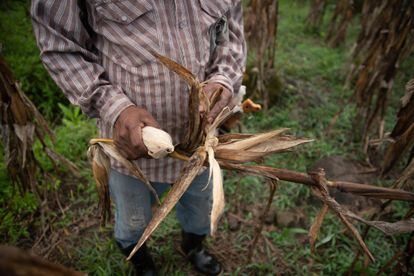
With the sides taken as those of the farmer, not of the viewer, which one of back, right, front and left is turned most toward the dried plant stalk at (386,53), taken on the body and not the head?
left

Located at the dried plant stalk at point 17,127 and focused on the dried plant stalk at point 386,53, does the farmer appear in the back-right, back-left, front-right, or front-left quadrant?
front-right

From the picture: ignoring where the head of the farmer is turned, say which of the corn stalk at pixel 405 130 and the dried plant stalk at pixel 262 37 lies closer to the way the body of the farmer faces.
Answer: the corn stalk

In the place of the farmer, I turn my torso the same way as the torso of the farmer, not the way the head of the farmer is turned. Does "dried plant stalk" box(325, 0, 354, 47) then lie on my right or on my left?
on my left

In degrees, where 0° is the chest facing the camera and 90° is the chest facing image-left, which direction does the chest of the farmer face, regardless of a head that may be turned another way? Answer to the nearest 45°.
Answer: approximately 315°

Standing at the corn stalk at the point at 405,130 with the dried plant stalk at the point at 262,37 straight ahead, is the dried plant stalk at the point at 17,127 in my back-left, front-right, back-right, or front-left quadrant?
front-left

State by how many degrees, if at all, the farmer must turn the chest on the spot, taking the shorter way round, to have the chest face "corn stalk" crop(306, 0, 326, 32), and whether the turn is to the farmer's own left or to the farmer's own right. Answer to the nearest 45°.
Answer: approximately 90° to the farmer's own left
